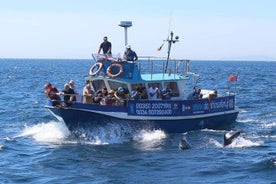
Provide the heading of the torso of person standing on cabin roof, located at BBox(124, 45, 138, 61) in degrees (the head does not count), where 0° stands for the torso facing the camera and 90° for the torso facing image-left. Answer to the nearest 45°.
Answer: approximately 45°

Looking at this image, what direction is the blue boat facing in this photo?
to the viewer's left

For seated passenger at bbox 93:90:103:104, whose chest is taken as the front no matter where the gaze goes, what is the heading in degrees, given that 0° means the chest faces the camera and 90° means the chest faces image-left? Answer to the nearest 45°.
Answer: approximately 45°
